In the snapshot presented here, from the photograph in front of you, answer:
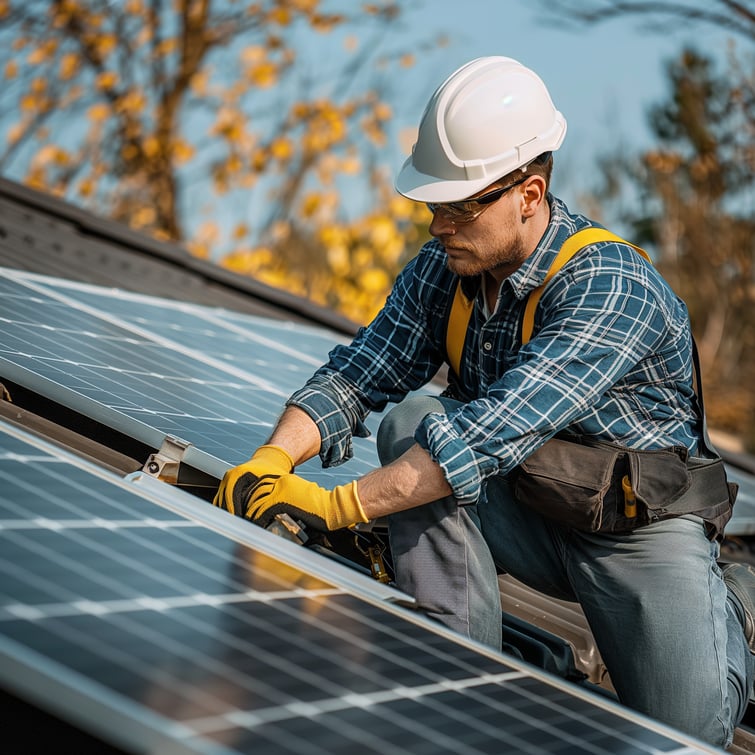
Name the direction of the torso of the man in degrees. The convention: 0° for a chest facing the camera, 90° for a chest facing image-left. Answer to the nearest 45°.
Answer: approximately 45°

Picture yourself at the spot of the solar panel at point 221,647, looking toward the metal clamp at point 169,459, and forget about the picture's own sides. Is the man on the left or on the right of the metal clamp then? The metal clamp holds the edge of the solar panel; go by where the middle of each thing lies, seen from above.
right

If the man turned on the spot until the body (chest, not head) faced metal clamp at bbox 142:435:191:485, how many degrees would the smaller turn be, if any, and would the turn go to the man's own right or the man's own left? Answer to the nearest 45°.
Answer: approximately 45° to the man's own right

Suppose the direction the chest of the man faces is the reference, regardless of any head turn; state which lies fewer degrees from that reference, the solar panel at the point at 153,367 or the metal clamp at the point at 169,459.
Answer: the metal clamp

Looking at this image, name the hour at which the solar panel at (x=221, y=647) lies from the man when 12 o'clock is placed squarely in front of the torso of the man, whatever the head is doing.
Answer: The solar panel is roughly at 11 o'clock from the man.

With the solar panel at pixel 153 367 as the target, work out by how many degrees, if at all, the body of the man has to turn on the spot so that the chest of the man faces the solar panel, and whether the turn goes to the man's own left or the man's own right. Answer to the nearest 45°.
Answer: approximately 90° to the man's own right
